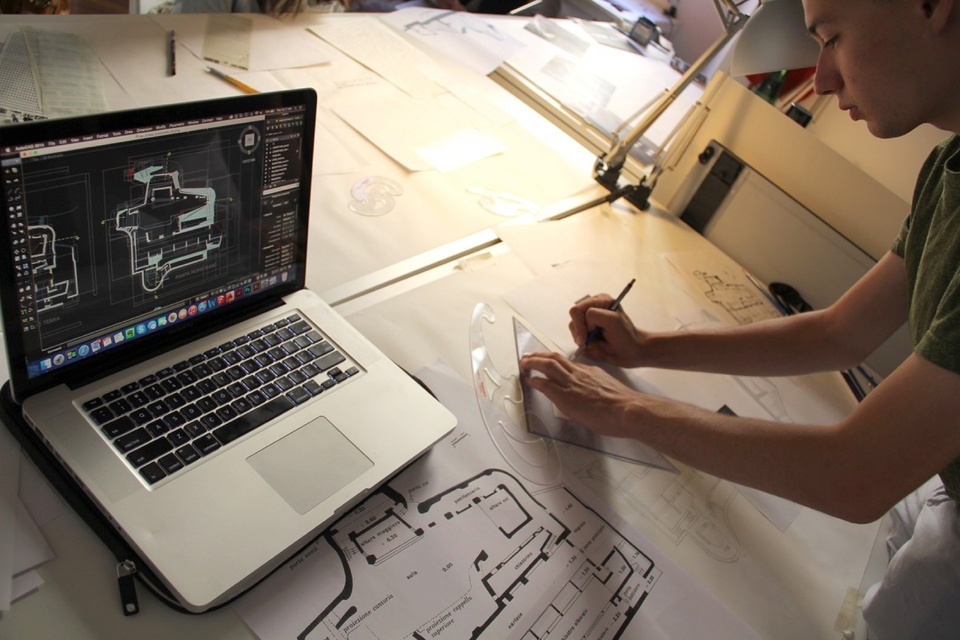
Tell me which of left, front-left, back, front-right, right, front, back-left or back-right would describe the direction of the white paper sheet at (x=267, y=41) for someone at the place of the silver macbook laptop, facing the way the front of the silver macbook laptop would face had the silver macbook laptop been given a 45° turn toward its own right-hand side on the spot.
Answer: back

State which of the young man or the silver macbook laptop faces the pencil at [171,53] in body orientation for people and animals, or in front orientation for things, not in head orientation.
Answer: the young man

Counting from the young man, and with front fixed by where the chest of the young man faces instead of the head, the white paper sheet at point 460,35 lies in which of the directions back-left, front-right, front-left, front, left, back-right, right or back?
front-right

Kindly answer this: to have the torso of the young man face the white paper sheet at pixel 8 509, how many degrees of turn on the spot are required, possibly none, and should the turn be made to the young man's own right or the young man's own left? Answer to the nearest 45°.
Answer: approximately 45° to the young man's own left

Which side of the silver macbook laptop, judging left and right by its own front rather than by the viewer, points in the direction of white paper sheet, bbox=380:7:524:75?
left

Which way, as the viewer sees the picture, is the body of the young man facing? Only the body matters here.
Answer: to the viewer's left

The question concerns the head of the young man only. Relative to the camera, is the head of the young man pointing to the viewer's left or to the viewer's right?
to the viewer's left

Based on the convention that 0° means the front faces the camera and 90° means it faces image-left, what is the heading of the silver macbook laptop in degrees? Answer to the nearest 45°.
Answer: approximately 315°

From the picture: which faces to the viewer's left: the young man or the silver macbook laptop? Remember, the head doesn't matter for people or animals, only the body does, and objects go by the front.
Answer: the young man

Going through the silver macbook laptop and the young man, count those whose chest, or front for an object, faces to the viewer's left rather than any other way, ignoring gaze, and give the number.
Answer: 1

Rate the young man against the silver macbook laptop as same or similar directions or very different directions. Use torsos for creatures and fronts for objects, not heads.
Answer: very different directions

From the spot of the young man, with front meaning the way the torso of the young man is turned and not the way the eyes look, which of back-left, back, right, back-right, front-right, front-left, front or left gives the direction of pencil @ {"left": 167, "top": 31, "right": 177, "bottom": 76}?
front

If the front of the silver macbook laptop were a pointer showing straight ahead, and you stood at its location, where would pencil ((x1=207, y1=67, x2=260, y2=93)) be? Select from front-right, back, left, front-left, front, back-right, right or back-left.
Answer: back-left
